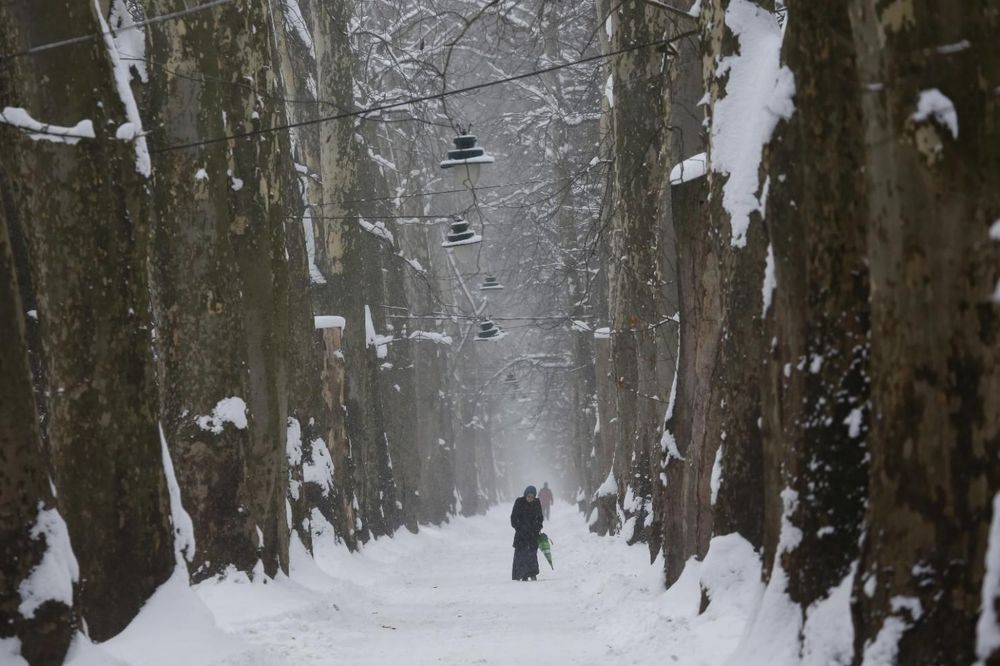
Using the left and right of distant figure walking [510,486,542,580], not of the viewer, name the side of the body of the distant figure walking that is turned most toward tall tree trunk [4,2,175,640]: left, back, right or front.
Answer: front

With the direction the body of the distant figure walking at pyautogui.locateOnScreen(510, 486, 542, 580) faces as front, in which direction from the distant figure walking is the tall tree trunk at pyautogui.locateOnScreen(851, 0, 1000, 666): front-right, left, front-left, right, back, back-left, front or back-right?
front

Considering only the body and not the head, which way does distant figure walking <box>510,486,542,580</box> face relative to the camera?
toward the camera

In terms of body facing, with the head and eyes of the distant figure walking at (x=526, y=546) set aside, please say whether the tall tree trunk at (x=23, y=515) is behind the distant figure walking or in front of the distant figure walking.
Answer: in front

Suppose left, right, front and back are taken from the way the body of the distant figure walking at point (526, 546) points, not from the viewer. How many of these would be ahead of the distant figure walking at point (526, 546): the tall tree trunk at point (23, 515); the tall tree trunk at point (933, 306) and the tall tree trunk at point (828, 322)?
3

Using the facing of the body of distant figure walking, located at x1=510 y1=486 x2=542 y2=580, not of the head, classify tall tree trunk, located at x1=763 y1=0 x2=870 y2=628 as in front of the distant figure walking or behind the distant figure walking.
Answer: in front
